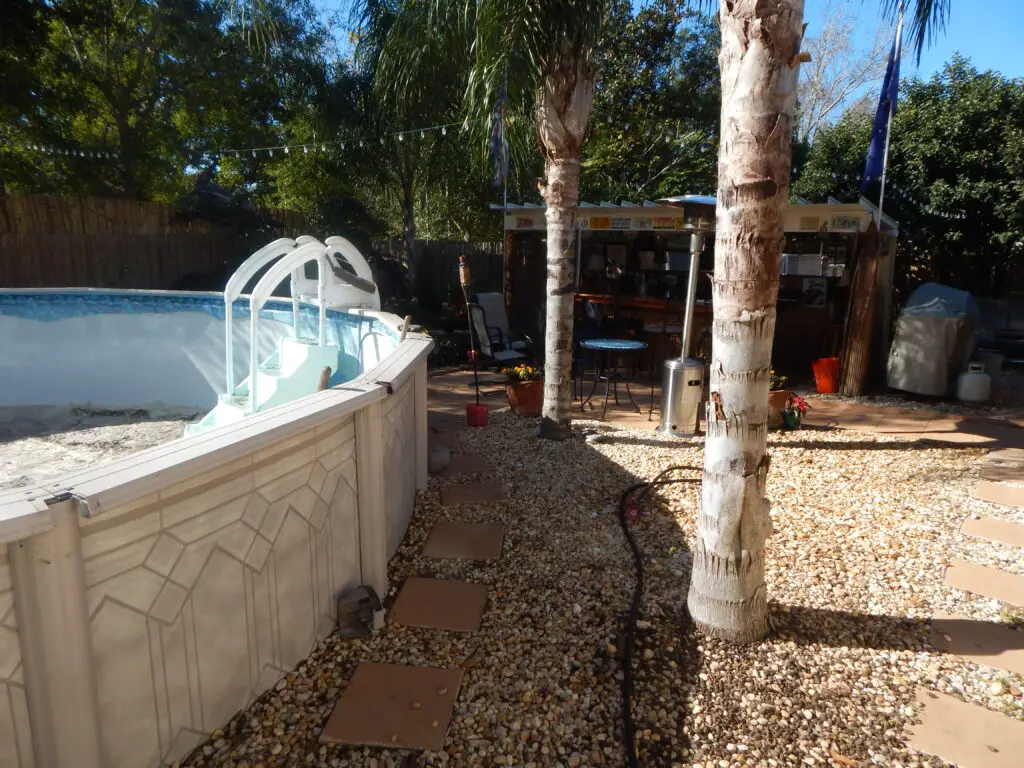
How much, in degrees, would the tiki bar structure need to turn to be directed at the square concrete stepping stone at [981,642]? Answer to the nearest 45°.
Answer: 0° — it already faces it

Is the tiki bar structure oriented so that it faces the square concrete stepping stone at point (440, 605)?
yes

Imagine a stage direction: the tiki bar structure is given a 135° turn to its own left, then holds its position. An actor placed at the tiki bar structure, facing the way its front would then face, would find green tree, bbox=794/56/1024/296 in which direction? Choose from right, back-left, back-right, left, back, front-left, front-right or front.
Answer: front

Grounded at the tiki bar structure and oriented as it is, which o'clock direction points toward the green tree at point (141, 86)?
The green tree is roughly at 3 o'clock from the tiki bar structure.

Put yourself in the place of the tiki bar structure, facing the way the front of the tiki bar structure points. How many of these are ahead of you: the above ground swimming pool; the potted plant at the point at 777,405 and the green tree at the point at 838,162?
2

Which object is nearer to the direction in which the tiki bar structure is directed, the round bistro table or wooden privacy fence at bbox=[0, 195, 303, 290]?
the round bistro table

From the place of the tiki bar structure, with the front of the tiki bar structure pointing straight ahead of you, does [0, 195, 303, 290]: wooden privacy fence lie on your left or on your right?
on your right

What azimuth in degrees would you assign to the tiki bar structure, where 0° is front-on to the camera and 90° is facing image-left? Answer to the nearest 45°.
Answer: approximately 0°

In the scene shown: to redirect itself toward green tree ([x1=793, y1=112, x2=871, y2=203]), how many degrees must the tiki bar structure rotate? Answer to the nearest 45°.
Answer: approximately 135° to its left

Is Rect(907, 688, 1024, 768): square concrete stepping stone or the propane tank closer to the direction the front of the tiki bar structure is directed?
the square concrete stepping stone

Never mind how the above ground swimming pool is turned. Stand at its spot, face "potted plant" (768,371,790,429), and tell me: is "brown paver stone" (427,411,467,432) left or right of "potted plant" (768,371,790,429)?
left

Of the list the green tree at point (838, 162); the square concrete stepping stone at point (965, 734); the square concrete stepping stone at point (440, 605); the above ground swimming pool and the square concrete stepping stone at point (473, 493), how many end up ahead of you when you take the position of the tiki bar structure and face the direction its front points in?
4

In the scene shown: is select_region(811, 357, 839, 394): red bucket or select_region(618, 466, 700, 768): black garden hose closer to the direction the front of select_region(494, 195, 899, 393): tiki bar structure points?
the black garden hose

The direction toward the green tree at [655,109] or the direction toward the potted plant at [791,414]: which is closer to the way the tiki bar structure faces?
the potted plant

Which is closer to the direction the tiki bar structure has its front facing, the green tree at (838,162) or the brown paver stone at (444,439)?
the brown paver stone
